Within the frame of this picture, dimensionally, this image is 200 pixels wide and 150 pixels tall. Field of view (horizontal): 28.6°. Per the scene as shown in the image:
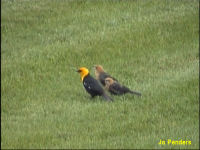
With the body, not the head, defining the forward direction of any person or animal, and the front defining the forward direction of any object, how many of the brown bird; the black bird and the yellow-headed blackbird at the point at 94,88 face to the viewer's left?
3

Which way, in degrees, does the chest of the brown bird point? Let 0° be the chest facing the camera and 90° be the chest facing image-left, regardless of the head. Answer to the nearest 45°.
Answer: approximately 90°

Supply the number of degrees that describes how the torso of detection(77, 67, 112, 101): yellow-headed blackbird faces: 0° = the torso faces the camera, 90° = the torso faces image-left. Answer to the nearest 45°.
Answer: approximately 90°

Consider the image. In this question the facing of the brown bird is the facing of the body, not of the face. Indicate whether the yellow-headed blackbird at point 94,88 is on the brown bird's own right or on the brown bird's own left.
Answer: on the brown bird's own left

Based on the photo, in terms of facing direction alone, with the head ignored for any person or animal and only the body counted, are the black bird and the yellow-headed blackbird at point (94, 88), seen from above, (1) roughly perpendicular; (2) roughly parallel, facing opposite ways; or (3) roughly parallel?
roughly parallel

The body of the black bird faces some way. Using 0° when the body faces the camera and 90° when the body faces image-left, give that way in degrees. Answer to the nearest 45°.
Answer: approximately 90°

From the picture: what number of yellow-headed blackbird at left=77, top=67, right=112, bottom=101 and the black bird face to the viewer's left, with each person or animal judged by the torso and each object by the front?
2
